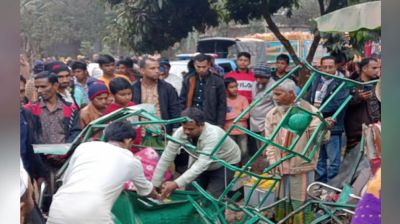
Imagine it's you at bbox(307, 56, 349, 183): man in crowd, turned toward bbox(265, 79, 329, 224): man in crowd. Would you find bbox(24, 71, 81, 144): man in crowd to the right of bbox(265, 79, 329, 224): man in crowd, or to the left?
right

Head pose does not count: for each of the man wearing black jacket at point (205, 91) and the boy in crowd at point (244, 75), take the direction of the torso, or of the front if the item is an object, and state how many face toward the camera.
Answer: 2

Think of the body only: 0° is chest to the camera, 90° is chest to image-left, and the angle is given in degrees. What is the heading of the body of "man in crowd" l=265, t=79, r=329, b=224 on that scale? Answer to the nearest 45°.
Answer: approximately 45°

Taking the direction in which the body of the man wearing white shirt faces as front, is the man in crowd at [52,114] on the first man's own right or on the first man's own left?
on the first man's own left

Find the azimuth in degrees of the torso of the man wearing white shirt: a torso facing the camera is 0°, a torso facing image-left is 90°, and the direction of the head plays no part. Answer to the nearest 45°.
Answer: approximately 225°

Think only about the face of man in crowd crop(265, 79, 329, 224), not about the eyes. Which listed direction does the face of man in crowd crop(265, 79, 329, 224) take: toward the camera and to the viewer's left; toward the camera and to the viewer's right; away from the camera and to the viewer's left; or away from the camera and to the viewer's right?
toward the camera and to the viewer's left

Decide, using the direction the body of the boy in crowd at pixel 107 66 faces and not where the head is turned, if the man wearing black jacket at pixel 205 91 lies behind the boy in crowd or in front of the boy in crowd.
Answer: in front

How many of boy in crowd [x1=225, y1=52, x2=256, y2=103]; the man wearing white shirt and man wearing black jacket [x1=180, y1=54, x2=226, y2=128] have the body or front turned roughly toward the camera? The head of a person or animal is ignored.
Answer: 2

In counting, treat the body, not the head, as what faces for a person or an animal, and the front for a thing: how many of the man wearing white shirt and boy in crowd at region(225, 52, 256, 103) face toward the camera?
1

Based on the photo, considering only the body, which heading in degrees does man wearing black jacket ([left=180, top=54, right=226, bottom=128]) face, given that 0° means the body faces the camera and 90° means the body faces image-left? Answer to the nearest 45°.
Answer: approximately 0°

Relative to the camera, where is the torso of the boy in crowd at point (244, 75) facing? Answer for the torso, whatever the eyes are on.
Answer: toward the camera
